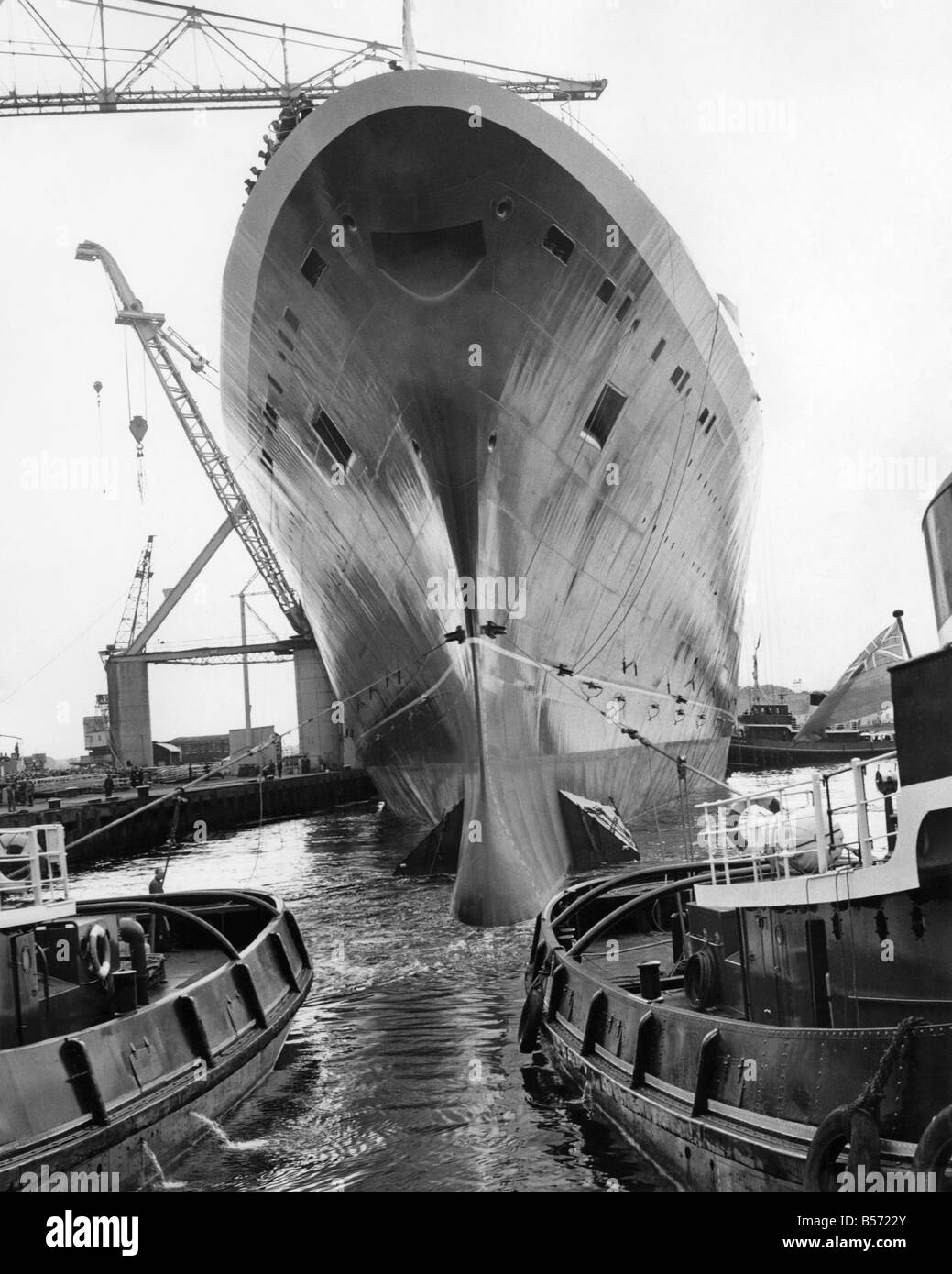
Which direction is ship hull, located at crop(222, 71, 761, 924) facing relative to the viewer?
toward the camera

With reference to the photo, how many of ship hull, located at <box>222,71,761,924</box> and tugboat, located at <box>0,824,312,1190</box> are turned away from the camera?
0

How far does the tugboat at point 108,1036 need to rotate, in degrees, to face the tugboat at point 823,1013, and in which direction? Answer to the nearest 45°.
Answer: approximately 90° to its left

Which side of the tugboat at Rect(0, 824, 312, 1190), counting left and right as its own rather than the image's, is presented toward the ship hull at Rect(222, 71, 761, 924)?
back

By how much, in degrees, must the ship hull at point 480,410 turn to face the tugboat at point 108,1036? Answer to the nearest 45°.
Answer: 0° — it already faces it

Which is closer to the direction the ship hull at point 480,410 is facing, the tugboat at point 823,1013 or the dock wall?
the tugboat

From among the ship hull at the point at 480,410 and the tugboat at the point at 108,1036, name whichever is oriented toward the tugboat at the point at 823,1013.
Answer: the ship hull

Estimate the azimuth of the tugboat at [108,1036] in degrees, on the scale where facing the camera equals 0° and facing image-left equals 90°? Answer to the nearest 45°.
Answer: approximately 45°

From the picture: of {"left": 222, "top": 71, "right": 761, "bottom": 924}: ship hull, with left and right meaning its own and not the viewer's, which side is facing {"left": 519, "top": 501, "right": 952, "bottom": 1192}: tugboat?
front

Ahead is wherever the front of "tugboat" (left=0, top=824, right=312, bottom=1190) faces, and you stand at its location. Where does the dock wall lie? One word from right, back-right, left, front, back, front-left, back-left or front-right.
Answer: back-right
